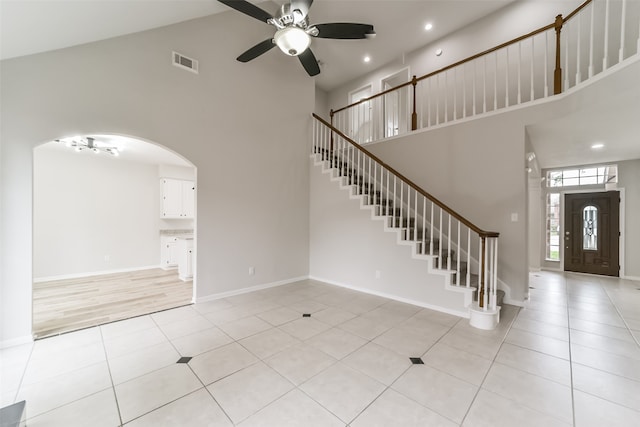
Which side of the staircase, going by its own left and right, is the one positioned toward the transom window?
left

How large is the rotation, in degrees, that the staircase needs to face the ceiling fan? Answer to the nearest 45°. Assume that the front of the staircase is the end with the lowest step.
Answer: approximately 90° to its right

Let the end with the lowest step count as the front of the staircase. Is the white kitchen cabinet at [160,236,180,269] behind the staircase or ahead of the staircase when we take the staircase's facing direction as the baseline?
behind

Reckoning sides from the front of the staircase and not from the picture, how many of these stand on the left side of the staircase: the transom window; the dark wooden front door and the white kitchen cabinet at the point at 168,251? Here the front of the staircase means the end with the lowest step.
2

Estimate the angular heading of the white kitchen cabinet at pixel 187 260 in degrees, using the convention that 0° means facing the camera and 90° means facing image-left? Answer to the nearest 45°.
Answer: approximately 315°

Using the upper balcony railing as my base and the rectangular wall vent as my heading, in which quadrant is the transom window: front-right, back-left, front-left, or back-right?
back-right

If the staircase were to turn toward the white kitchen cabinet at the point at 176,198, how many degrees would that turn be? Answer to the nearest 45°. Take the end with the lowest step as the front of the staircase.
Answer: approximately 135° to its right

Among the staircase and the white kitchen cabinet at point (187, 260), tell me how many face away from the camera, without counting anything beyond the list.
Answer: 0

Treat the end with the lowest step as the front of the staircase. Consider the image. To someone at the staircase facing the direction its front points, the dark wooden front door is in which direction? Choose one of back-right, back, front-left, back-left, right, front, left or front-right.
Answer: left

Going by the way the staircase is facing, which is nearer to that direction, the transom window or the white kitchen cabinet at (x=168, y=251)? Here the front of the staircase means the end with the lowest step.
the transom window

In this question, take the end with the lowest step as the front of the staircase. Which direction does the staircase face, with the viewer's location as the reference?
facing the viewer and to the right of the viewer
